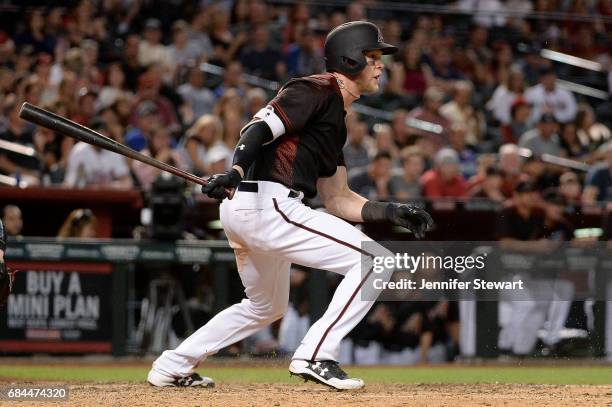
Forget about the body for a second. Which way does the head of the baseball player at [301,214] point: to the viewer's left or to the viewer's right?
to the viewer's right

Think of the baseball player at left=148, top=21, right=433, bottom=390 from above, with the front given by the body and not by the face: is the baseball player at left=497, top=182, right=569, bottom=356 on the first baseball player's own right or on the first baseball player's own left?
on the first baseball player's own left

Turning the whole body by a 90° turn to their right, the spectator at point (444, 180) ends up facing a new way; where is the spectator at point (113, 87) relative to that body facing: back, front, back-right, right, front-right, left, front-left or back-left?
front

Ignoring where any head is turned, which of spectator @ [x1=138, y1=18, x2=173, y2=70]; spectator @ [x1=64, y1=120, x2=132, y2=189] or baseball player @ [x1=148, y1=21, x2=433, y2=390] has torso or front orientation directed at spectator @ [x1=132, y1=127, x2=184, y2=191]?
spectator @ [x1=138, y1=18, x2=173, y2=70]

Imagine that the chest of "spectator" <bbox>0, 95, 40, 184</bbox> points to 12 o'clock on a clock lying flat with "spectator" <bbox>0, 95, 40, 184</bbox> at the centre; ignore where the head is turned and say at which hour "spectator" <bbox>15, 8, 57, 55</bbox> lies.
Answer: "spectator" <bbox>15, 8, 57, 55</bbox> is roughly at 6 o'clock from "spectator" <bbox>0, 95, 40, 184</bbox>.

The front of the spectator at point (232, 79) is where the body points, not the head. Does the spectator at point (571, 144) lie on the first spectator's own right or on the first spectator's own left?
on the first spectator's own left

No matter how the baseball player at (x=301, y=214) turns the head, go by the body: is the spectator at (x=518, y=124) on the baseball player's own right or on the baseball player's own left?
on the baseball player's own left

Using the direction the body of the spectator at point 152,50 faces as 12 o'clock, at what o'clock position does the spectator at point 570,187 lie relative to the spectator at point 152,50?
the spectator at point 570,187 is roughly at 10 o'clock from the spectator at point 152,50.

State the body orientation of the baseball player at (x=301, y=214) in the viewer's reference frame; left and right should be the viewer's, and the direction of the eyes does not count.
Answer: facing to the right of the viewer

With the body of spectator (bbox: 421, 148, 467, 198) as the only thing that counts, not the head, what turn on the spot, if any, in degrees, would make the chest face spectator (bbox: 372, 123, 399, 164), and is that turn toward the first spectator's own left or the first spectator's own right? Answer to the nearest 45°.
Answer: approximately 135° to the first spectator's own right

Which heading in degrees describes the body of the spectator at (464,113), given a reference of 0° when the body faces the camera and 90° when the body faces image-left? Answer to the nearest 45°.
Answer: approximately 0°

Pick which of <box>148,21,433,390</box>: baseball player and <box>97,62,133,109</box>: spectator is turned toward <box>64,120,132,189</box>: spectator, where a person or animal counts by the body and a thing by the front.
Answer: <box>97,62,133,109</box>: spectator

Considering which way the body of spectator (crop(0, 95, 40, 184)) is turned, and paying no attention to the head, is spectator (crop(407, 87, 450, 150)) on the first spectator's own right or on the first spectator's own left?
on the first spectator's own left

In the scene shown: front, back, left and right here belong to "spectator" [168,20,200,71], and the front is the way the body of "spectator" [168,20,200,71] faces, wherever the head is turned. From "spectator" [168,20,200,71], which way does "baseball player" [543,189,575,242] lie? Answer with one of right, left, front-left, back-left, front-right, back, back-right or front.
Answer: front-left
